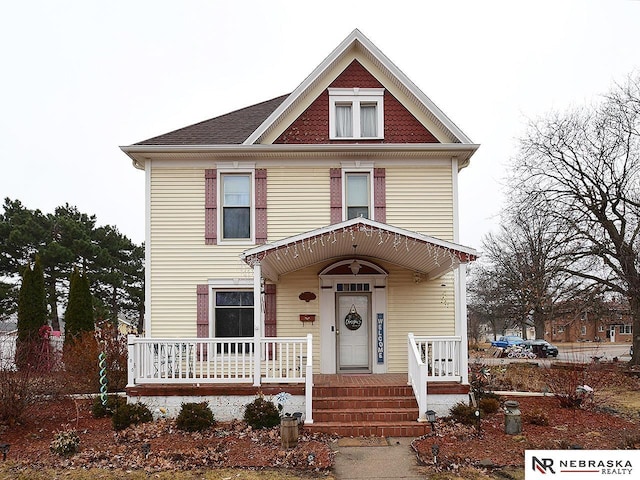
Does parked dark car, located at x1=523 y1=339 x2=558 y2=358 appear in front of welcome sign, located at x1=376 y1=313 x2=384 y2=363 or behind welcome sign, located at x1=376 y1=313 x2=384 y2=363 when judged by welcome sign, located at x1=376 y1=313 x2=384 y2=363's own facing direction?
behind

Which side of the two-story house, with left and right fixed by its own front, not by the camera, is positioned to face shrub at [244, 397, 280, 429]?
front

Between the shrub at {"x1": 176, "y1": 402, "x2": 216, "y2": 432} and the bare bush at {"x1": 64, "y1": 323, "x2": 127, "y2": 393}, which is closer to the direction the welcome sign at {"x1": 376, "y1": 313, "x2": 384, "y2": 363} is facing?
the shrub

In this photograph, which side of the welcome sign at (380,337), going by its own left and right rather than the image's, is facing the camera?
front

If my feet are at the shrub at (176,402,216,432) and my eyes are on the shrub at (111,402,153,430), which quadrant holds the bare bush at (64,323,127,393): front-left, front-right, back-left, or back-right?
front-right

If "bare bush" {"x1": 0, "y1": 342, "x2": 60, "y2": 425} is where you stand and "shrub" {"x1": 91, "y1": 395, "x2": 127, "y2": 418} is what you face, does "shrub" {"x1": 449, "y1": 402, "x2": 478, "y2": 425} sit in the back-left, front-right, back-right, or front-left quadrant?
front-right

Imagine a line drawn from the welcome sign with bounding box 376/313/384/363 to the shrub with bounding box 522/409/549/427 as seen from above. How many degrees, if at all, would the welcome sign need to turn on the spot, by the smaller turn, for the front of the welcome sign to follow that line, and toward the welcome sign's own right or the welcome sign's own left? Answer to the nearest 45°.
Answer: approximately 45° to the welcome sign's own left
